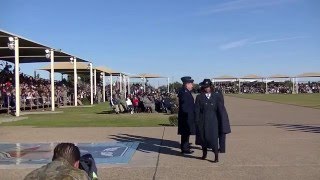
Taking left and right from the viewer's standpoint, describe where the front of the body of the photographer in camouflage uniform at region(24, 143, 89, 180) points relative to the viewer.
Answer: facing away from the viewer and to the right of the viewer
